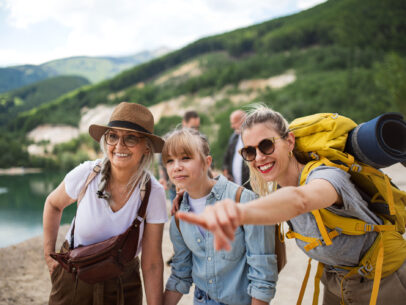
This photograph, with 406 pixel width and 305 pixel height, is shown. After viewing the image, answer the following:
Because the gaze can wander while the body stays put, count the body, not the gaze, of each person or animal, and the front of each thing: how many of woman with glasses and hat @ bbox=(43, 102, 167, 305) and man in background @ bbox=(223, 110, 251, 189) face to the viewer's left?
0

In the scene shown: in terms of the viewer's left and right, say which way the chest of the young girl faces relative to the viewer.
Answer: facing the viewer and to the left of the viewer

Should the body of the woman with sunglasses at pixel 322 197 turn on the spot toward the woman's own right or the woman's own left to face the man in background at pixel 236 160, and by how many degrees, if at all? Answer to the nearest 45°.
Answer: approximately 135° to the woman's own right

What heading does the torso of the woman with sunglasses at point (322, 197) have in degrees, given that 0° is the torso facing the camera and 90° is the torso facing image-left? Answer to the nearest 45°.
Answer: approximately 45°

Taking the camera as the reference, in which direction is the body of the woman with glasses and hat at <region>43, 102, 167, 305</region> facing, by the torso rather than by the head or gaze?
toward the camera

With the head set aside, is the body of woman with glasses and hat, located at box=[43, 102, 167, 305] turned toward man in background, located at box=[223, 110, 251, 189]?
no

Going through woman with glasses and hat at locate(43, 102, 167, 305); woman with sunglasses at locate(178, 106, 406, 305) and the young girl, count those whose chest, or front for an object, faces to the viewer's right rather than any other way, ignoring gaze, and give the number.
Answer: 0

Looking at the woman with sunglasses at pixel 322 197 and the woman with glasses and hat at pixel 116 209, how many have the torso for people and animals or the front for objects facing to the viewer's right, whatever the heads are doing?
0

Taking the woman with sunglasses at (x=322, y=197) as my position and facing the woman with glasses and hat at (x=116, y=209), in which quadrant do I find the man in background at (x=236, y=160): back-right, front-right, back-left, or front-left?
front-right

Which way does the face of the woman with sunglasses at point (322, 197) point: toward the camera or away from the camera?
toward the camera
